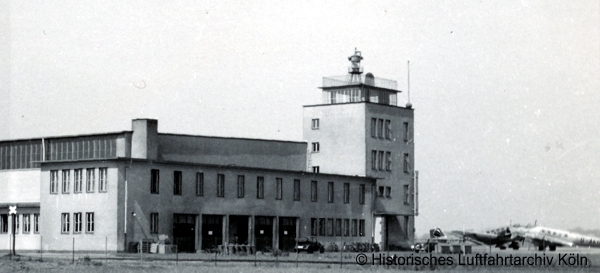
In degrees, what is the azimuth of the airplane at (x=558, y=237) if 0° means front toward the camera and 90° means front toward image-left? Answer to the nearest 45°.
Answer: approximately 90°
